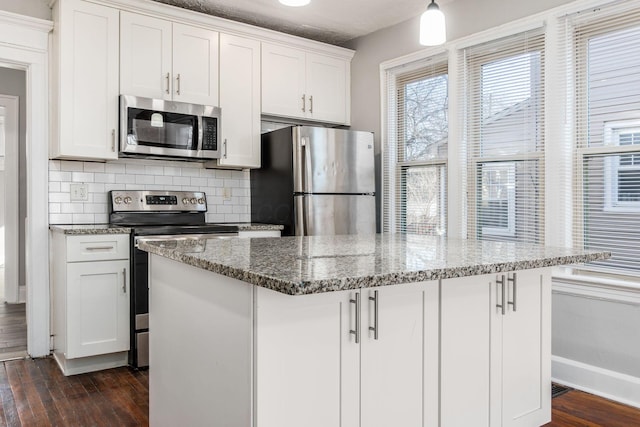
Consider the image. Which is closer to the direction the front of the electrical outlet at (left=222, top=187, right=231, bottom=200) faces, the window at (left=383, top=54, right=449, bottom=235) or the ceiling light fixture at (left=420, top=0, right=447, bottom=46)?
the ceiling light fixture

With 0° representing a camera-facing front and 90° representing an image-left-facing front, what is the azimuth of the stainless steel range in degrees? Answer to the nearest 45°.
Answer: approximately 0°

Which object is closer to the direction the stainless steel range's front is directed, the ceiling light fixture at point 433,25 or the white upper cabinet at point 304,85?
the ceiling light fixture

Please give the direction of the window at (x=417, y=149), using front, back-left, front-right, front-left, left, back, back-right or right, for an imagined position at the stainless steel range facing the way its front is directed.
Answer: left

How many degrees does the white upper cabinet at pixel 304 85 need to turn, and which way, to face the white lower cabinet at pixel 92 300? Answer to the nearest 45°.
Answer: approximately 90° to its right

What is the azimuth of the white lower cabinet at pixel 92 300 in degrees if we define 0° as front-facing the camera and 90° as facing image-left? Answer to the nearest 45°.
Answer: approximately 0°

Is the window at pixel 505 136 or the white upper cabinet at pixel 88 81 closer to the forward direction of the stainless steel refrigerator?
the window

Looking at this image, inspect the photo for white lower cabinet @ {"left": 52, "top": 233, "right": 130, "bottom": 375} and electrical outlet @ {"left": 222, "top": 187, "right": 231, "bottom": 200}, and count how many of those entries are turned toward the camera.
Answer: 2

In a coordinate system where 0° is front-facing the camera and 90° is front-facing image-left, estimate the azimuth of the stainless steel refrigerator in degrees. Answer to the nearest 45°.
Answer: approximately 315°
